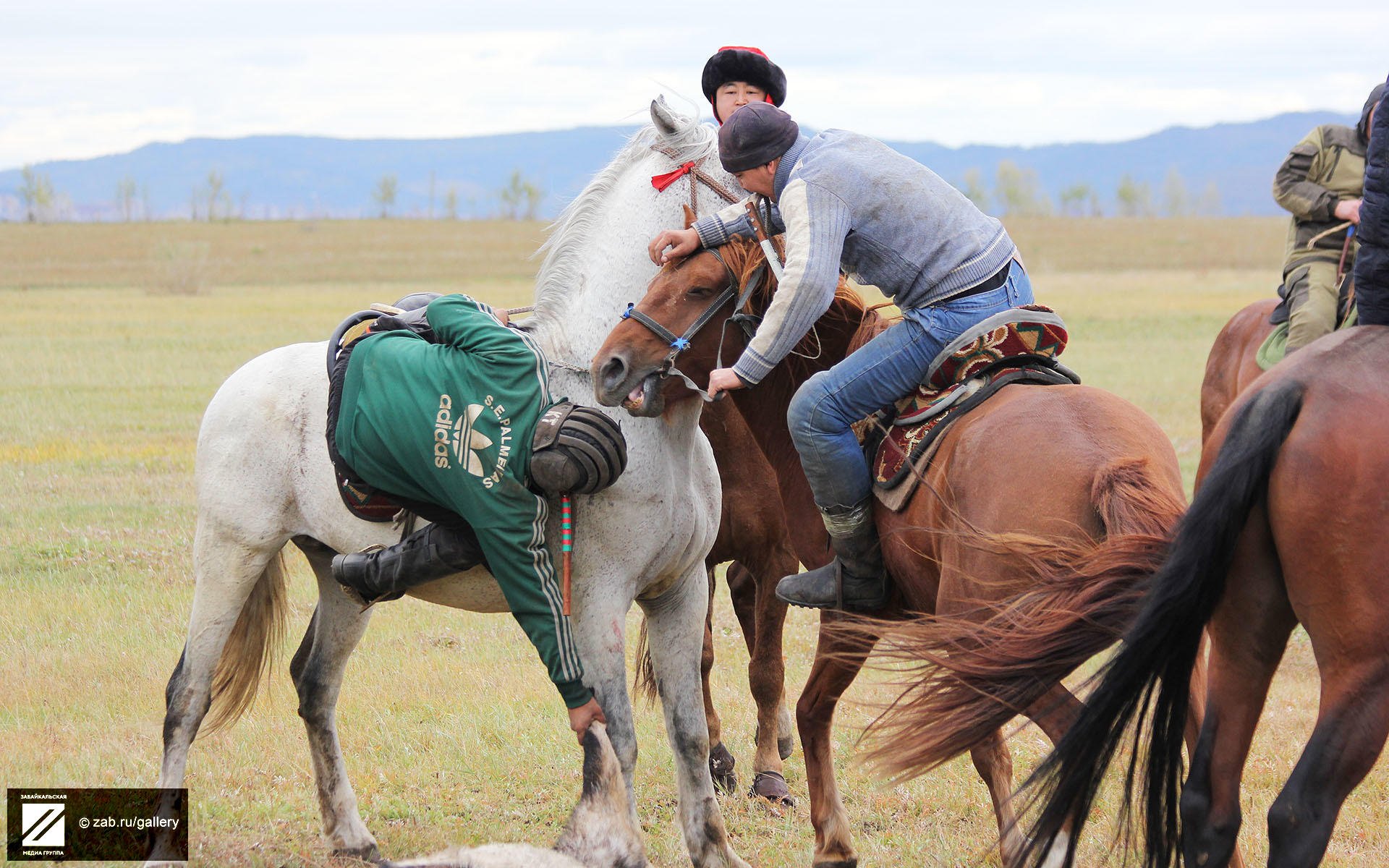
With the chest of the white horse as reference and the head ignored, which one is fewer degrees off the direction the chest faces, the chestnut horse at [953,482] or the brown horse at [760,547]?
the chestnut horse

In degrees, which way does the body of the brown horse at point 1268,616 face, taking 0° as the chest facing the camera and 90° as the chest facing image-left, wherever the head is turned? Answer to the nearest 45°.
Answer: approximately 225°

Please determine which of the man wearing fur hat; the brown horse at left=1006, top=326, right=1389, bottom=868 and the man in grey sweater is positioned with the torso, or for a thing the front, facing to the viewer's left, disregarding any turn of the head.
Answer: the man in grey sweater

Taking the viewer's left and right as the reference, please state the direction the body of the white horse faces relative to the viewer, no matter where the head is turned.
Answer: facing the viewer and to the right of the viewer

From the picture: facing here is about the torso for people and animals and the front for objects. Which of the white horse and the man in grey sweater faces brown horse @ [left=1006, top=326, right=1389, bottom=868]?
the white horse

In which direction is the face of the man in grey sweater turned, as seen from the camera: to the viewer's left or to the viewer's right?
to the viewer's left

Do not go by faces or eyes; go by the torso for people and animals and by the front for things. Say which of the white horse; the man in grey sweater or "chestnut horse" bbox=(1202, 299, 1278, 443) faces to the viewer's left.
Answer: the man in grey sweater
